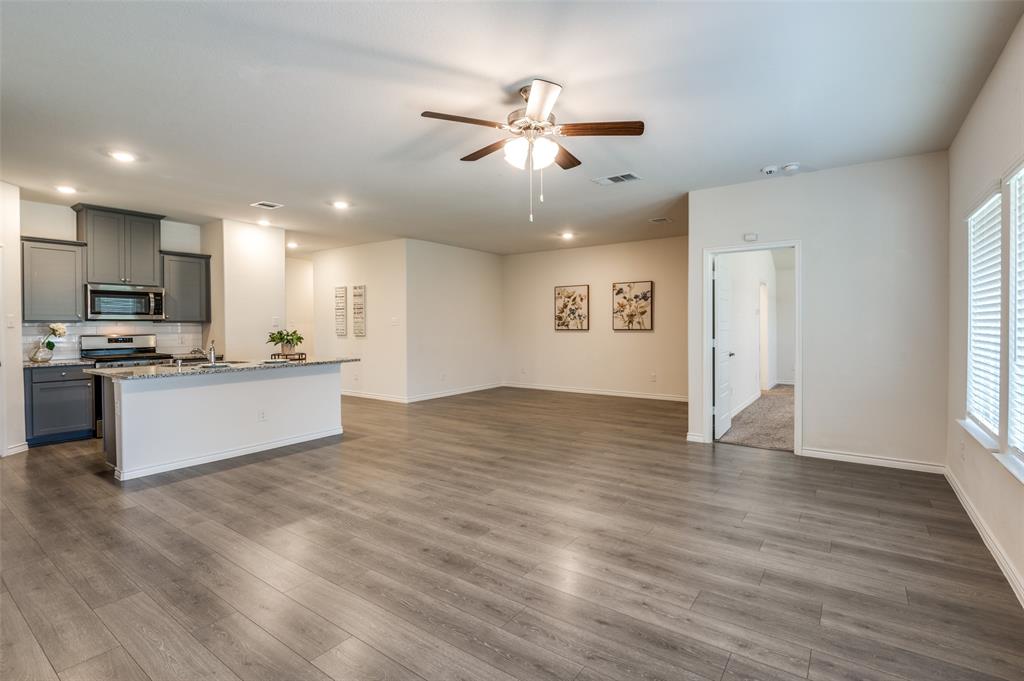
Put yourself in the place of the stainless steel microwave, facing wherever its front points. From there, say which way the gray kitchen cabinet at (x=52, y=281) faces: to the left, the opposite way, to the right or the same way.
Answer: the same way

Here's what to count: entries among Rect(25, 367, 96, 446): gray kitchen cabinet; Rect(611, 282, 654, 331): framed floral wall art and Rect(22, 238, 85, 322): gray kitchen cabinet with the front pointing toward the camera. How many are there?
3

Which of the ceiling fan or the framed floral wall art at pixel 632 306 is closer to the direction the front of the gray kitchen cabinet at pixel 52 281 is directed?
the ceiling fan

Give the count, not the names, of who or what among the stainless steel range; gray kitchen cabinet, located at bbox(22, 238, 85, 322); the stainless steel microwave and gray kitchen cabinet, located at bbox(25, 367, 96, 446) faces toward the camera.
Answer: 4

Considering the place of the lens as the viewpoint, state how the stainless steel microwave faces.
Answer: facing the viewer

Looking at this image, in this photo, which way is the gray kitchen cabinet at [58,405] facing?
toward the camera

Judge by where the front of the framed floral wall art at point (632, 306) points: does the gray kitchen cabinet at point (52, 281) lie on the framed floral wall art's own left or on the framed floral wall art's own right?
on the framed floral wall art's own right

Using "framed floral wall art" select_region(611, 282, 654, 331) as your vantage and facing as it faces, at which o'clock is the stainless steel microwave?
The stainless steel microwave is roughly at 2 o'clock from the framed floral wall art.

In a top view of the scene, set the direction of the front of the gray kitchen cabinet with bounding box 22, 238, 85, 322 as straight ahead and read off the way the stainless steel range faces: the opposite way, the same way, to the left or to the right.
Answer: the same way

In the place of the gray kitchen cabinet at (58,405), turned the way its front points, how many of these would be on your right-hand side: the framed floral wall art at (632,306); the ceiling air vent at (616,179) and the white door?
0

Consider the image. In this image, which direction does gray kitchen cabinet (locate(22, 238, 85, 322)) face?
toward the camera

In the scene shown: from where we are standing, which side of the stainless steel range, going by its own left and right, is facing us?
front

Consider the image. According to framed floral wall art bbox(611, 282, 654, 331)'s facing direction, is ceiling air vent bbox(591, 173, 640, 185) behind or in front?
in front

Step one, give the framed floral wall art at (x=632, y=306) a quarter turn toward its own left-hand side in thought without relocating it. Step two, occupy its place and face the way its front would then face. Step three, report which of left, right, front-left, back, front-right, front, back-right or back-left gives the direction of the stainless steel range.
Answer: back-right
